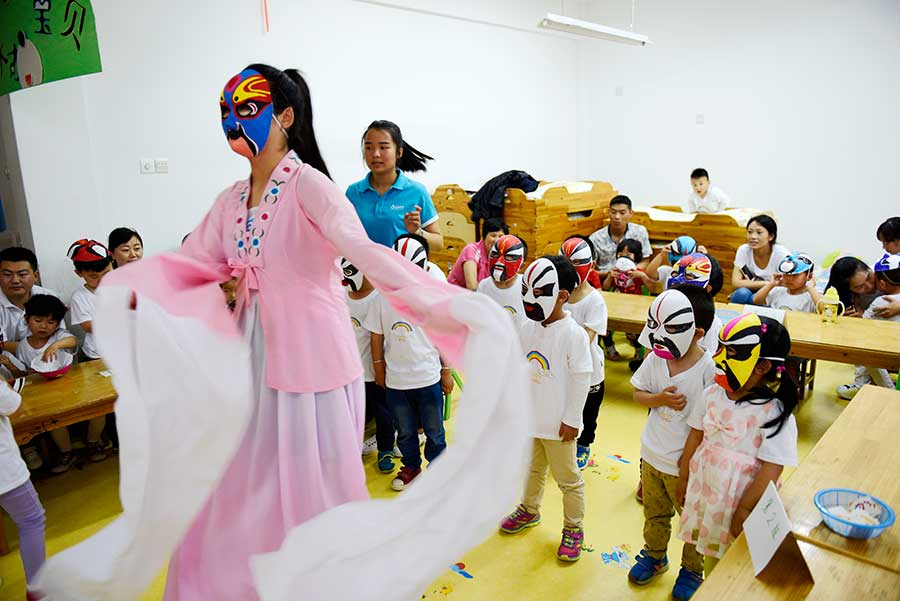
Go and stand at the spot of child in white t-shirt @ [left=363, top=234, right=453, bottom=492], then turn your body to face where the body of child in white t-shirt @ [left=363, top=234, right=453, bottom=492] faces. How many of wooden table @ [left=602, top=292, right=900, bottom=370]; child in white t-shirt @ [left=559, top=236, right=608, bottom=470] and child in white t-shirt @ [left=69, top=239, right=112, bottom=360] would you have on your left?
2

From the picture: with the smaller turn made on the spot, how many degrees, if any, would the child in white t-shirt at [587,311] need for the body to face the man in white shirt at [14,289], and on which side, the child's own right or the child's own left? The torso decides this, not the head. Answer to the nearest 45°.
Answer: approximately 45° to the child's own right

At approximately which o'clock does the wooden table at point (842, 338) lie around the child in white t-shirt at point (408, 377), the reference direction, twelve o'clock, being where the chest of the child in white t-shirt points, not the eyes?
The wooden table is roughly at 9 o'clock from the child in white t-shirt.

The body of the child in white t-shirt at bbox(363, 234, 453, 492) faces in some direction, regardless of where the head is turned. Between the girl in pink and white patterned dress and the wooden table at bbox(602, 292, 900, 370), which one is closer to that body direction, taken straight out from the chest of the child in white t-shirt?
the girl in pink and white patterned dress

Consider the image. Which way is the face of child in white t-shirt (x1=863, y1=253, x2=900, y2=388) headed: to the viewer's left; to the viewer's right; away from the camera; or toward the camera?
to the viewer's left

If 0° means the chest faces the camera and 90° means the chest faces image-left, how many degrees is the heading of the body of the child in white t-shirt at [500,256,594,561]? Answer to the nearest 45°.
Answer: approximately 45°
